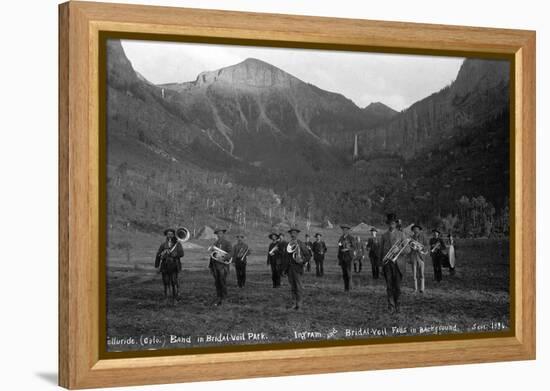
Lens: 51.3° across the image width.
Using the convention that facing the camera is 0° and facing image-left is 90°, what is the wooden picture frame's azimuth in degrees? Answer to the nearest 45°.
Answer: approximately 315°
